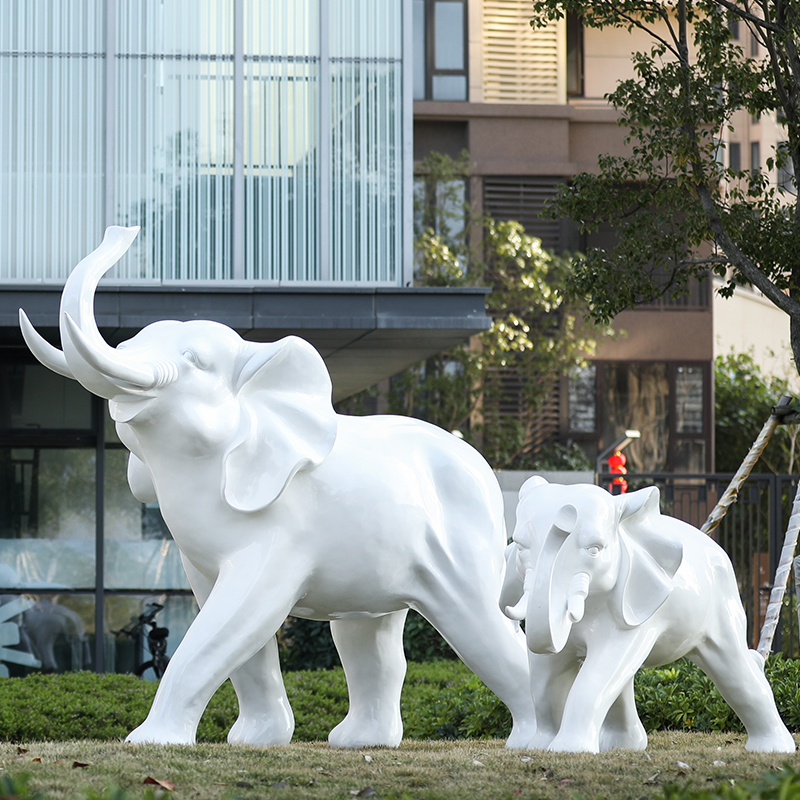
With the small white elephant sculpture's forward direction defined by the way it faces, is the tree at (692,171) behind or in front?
behind

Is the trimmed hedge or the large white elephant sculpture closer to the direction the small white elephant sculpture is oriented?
the large white elephant sculpture

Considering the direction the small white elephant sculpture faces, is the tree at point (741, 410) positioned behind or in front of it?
behind

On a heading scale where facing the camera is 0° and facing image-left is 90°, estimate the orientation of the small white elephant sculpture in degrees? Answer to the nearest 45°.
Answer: approximately 45°

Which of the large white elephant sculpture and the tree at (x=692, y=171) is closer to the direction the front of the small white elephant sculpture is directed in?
the large white elephant sculpture

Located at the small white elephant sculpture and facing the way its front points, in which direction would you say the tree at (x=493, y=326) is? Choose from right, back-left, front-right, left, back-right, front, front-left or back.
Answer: back-right

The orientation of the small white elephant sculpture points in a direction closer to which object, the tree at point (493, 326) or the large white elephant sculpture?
the large white elephant sculpture

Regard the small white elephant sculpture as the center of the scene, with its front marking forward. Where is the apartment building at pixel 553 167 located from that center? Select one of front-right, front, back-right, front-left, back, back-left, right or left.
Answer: back-right
